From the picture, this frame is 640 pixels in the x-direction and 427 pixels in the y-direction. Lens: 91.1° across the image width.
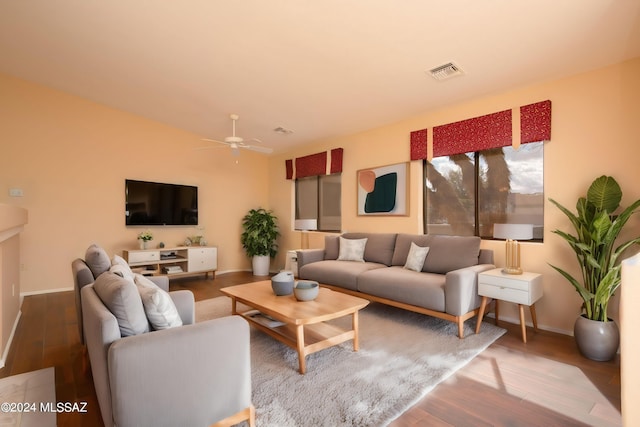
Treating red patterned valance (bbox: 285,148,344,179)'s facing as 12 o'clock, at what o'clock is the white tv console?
The white tv console is roughly at 1 o'clock from the red patterned valance.

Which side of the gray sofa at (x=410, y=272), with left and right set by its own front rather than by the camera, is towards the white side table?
left

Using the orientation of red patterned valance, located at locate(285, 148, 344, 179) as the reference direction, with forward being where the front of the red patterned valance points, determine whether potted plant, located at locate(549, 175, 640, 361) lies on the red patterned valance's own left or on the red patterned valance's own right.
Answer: on the red patterned valance's own left

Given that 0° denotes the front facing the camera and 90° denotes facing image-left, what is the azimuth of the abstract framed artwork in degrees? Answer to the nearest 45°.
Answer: approximately 45°

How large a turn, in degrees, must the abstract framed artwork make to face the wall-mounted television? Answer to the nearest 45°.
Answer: approximately 45° to its right

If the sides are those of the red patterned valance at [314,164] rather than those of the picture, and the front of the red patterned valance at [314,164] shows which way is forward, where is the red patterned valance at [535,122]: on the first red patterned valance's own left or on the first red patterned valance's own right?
on the first red patterned valance's own left

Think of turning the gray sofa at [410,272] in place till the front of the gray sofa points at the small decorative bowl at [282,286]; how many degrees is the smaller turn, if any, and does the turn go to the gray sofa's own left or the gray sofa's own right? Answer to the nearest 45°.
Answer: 0° — it already faces it

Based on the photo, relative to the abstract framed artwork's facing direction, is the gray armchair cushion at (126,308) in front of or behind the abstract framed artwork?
in front

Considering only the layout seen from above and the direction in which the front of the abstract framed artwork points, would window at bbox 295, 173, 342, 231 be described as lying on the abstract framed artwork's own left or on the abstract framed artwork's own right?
on the abstract framed artwork's own right

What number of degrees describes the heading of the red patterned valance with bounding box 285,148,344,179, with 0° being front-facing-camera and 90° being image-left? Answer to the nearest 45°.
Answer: approximately 45°

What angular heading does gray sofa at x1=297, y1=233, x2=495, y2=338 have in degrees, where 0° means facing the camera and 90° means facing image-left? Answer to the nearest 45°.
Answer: approximately 45°

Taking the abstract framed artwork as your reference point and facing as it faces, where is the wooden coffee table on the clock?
The wooden coffee table is roughly at 11 o'clock from the abstract framed artwork.

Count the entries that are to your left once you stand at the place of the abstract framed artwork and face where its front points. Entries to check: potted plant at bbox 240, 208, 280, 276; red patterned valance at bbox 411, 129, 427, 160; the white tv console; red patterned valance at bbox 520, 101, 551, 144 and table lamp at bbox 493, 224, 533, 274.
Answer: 3
